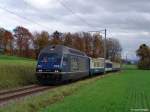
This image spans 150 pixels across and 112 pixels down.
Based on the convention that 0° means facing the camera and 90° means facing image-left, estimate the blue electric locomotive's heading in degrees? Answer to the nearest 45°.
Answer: approximately 45°
